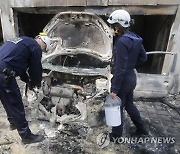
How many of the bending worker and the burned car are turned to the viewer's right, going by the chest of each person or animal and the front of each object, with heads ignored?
1

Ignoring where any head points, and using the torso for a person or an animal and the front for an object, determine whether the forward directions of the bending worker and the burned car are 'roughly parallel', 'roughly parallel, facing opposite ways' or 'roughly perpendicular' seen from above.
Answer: roughly perpendicular

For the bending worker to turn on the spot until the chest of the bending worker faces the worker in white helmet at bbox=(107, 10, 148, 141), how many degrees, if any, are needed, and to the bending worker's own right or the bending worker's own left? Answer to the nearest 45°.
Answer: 0° — they already face them

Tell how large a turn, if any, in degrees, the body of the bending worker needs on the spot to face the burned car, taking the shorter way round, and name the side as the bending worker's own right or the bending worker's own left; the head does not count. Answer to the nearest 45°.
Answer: approximately 45° to the bending worker's own left

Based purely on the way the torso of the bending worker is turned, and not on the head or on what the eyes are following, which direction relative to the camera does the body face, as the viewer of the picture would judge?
to the viewer's right

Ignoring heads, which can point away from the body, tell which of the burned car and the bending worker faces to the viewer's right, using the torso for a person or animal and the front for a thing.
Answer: the bending worker

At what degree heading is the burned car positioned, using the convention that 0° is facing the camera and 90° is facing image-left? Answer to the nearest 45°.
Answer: approximately 0°
